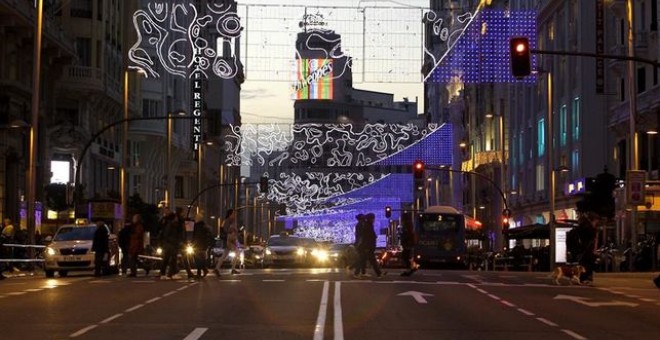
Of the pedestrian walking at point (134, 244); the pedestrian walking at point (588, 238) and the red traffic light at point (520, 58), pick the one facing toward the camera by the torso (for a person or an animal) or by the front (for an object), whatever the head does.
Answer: the red traffic light

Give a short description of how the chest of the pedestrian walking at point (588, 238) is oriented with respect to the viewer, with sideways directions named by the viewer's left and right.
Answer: facing to the left of the viewer

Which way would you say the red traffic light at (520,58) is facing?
toward the camera

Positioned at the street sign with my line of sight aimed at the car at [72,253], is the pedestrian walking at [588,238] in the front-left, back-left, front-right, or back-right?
front-left

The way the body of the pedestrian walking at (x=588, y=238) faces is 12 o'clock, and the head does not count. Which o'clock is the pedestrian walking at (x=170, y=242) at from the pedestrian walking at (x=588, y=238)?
the pedestrian walking at (x=170, y=242) is roughly at 12 o'clock from the pedestrian walking at (x=588, y=238).

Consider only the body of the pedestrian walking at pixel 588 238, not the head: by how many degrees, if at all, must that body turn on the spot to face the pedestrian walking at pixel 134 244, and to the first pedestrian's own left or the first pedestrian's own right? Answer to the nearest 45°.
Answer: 0° — they already face them

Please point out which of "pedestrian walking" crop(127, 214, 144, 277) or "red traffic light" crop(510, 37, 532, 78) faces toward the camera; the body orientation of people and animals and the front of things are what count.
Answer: the red traffic light

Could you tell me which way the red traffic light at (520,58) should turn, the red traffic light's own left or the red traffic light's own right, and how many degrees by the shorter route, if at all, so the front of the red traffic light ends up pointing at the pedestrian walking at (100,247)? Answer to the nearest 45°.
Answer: approximately 90° to the red traffic light's own right

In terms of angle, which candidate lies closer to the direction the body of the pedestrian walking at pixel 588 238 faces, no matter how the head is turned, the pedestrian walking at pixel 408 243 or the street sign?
the pedestrian walking
